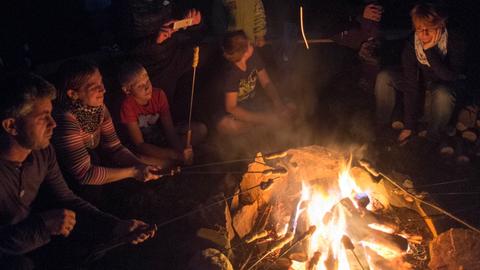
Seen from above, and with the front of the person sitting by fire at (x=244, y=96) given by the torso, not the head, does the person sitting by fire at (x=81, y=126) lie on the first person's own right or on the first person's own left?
on the first person's own right

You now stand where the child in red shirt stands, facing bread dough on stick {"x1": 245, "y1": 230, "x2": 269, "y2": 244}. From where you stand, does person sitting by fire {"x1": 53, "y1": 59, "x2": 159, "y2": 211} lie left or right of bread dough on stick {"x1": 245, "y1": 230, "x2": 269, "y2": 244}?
right

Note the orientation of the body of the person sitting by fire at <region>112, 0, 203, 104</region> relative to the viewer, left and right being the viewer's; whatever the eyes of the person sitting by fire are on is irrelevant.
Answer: facing the viewer and to the right of the viewer

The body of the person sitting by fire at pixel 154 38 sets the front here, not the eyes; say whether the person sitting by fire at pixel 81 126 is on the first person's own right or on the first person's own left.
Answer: on the first person's own right

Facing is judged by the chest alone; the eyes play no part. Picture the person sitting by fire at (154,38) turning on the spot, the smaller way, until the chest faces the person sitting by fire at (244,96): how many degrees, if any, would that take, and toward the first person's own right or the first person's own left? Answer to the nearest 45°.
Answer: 0° — they already face them

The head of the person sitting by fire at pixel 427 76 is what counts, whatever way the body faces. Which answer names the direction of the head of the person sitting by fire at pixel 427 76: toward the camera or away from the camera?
toward the camera

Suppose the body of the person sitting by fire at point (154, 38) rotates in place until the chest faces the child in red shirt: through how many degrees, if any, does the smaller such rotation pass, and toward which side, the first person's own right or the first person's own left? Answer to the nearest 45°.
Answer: approximately 45° to the first person's own right

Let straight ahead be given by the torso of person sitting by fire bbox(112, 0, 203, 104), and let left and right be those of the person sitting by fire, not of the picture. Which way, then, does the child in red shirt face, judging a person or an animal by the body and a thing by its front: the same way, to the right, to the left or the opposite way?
the same way

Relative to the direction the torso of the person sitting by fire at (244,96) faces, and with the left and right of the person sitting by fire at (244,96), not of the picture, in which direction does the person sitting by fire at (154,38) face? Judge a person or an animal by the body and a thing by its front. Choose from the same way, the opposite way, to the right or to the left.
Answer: the same way

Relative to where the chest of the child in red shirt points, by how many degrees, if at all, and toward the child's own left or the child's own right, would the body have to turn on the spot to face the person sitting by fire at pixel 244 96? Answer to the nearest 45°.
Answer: approximately 90° to the child's own left

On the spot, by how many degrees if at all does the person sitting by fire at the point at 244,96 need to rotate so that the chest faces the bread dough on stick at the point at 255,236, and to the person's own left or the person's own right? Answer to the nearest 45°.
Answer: approximately 45° to the person's own right

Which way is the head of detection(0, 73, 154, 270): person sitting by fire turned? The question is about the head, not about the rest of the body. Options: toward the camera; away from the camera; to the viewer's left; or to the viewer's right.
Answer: to the viewer's right

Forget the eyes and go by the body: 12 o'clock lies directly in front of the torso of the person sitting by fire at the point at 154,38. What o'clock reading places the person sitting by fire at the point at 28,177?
the person sitting by fire at the point at 28,177 is roughly at 2 o'clock from the person sitting by fire at the point at 154,38.

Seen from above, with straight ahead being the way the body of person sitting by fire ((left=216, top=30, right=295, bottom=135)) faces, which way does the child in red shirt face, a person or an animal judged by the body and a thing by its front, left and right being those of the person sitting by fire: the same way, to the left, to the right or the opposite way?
the same way

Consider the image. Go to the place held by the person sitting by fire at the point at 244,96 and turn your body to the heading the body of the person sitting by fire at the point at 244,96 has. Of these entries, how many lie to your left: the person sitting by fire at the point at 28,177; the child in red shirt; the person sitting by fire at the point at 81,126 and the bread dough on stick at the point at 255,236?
0

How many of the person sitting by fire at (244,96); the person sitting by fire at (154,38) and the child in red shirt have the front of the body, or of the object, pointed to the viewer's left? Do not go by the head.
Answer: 0

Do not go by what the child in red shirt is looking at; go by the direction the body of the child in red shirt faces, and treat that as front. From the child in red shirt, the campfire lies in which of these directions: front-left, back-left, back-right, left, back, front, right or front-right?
front
